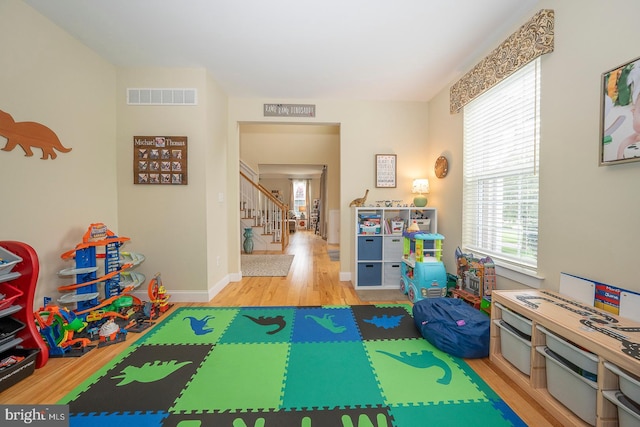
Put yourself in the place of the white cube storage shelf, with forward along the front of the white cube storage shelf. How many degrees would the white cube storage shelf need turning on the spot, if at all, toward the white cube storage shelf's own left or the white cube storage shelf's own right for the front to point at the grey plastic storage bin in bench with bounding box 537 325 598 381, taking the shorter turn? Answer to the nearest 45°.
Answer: approximately 45° to the white cube storage shelf's own left

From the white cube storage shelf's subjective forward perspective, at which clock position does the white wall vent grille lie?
The white wall vent grille is roughly at 2 o'clock from the white cube storage shelf.

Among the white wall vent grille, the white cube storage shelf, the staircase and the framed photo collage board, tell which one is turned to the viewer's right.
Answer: the staircase

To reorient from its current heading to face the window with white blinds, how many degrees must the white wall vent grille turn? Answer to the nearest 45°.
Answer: approximately 45° to its left

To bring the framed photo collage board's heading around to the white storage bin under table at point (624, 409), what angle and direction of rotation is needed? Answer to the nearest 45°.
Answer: approximately 45° to its left
